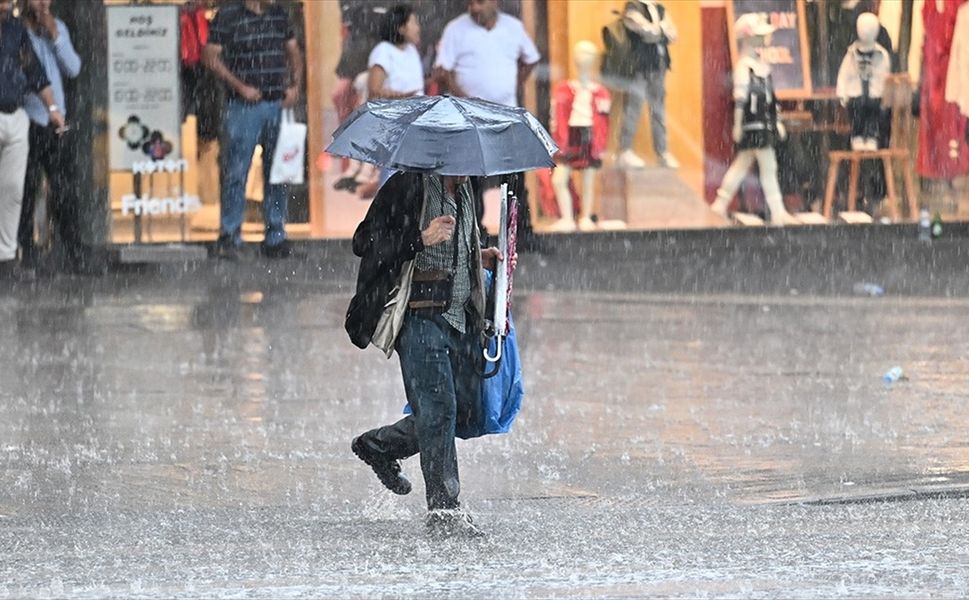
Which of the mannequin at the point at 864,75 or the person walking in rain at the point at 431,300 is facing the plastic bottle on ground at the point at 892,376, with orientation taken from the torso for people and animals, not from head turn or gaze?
the mannequin

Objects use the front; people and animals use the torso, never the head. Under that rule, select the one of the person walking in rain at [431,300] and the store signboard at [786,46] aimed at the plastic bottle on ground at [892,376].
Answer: the store signboard

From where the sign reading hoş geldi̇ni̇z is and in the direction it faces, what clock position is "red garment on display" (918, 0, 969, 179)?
The red garment on display is roughly at 9 o'clock from the sign reading hoş geldi̇ni̇z.

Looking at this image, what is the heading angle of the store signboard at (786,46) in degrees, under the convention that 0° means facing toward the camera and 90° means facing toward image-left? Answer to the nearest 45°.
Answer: approximately 0°

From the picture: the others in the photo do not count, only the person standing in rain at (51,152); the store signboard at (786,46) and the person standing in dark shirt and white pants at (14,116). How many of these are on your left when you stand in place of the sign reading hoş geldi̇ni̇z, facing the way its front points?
1

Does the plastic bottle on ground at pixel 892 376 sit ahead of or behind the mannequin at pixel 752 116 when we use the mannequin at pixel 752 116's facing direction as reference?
ahead

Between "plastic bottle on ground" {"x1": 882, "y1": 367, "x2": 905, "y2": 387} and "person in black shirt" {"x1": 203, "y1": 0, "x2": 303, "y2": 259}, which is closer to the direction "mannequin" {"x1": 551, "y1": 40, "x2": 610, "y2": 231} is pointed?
the plastic bottle on ground
